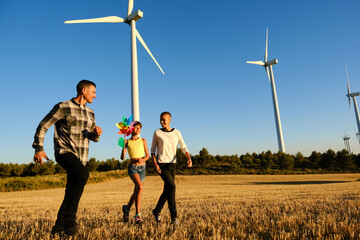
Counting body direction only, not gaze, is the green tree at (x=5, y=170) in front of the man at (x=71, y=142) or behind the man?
behind

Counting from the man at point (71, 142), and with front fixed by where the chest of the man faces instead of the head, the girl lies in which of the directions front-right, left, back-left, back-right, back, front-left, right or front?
left

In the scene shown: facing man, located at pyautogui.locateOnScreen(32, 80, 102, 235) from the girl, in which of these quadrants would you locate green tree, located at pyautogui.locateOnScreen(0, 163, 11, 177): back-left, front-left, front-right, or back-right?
back-right

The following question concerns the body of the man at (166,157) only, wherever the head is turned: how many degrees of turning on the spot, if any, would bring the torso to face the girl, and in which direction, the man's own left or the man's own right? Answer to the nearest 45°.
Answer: approximately 135° to the man's own right

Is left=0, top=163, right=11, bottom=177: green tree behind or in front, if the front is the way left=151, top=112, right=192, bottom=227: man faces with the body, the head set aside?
behind

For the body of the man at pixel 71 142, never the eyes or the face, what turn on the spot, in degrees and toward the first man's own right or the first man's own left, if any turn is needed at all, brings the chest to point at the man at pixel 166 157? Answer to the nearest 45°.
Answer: approximately 90° to the first man's own left

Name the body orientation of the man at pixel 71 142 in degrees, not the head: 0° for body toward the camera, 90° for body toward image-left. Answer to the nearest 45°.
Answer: approximately 315°

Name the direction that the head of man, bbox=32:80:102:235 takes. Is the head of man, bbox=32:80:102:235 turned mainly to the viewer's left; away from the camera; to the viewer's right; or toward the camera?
to the viewer's right

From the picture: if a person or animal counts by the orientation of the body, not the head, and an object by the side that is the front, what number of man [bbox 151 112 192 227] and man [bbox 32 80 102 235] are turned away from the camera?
0

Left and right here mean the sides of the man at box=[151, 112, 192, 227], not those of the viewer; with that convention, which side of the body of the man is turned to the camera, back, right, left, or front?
front

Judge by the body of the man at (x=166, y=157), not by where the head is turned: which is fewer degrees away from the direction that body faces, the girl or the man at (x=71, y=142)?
the man
